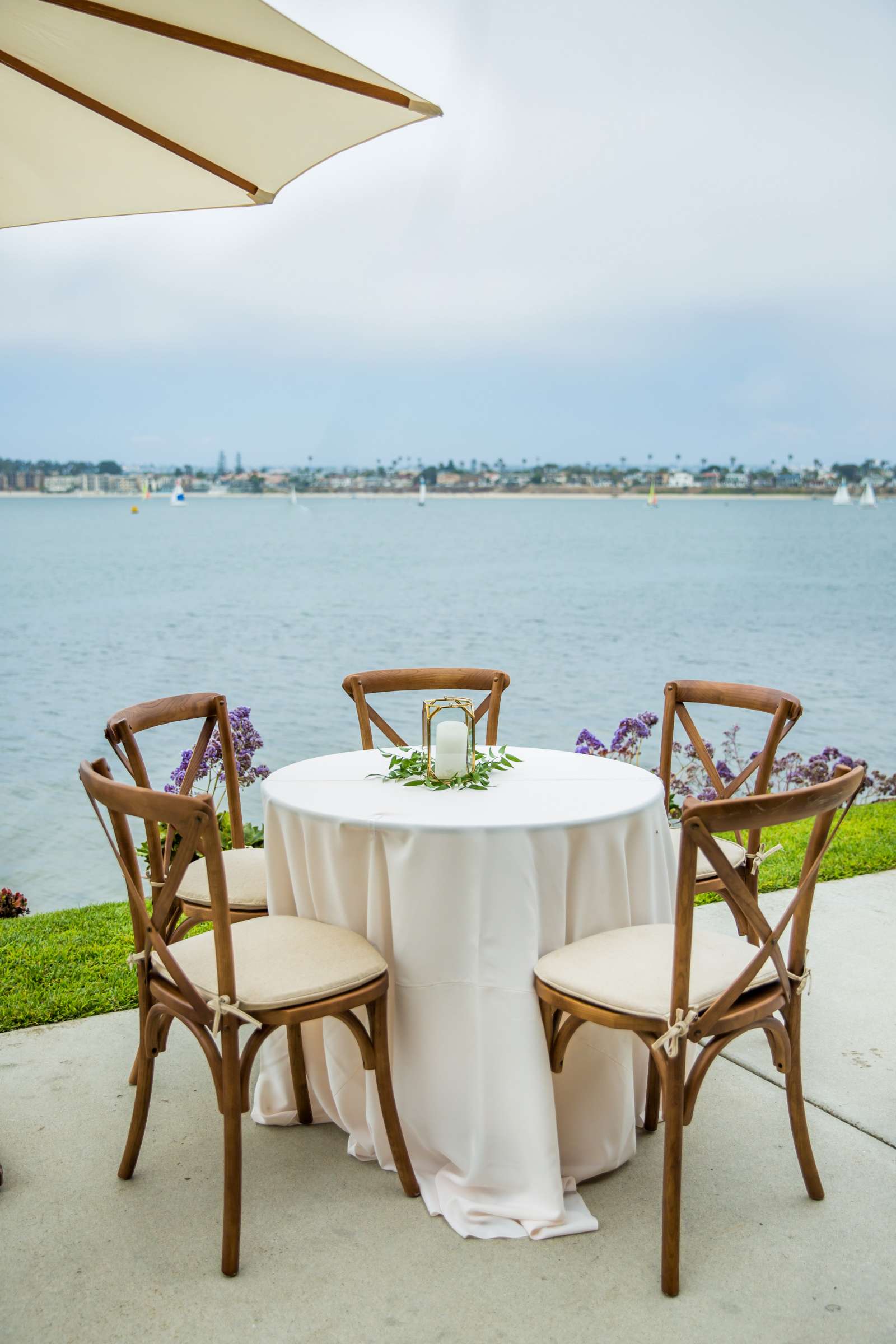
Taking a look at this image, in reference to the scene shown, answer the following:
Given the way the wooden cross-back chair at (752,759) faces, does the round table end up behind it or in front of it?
in front

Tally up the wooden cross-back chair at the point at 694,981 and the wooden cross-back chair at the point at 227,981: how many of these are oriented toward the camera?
0

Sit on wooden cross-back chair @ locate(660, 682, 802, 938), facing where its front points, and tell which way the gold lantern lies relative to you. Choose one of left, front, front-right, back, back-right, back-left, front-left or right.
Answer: front

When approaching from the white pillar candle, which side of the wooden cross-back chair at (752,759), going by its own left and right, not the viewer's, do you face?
front

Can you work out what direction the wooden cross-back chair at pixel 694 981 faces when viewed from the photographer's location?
facing away from the viewer and to the left of the viewer

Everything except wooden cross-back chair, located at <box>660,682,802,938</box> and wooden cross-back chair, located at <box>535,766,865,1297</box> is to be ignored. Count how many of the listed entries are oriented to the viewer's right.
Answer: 0

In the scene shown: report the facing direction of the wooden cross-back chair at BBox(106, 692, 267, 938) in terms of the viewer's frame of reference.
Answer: facing the viewer and to the right of the viewer

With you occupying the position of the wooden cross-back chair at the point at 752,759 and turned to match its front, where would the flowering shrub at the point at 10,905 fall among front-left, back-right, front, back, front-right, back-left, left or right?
front-right

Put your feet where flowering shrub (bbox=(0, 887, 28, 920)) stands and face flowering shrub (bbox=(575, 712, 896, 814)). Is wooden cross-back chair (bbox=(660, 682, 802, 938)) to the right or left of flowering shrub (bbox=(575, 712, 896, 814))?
right

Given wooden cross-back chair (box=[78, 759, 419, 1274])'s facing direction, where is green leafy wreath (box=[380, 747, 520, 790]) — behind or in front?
in front

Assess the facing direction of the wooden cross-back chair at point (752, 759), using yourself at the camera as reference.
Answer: facing the viewer and to the left of the viewer

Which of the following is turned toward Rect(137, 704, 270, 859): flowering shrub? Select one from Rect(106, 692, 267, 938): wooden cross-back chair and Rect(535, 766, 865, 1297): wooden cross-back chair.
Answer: Rect(535, 766, 865, 1297): wooden cross-back chair

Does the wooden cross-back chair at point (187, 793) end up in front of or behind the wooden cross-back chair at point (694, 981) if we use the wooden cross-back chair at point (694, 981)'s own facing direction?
in front
